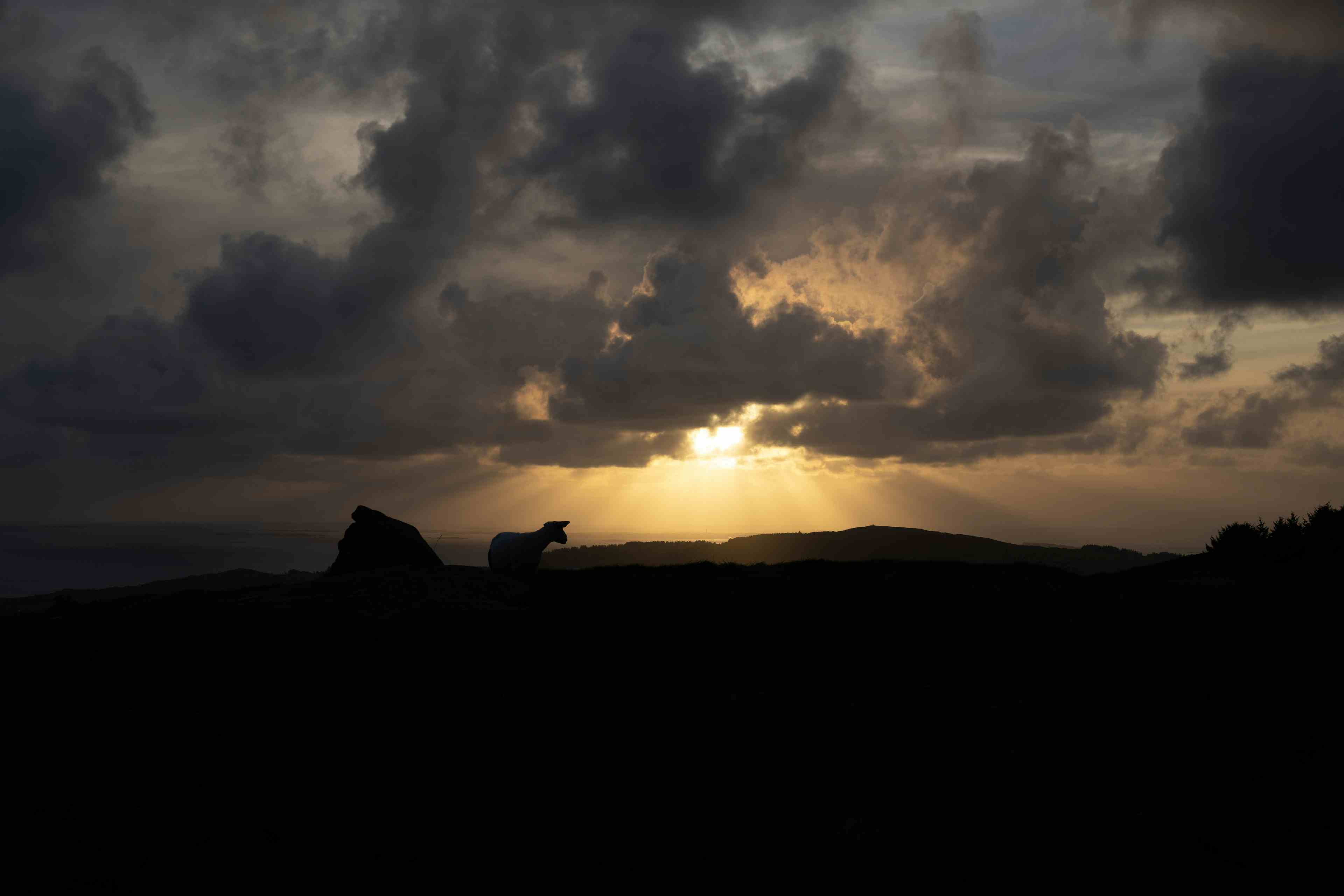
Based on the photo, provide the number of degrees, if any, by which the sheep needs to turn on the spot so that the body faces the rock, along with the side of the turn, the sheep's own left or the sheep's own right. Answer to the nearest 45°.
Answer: approximately 180°

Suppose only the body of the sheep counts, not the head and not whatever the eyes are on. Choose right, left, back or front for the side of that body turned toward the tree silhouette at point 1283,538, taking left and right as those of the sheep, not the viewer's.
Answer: front

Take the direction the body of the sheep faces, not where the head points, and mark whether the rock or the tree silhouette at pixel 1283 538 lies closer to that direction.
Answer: the tree silhouette

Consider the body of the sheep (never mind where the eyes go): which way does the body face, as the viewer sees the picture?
to the viewer's right
